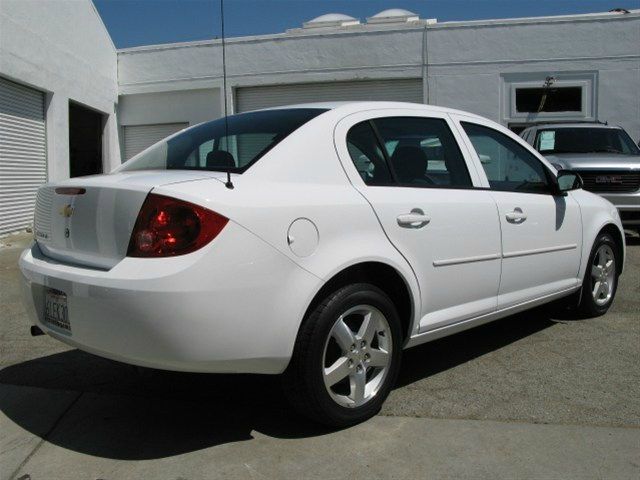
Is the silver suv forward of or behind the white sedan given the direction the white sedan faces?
forward

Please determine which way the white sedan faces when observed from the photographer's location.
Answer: facing away from the viewer and to the right of the viewer
